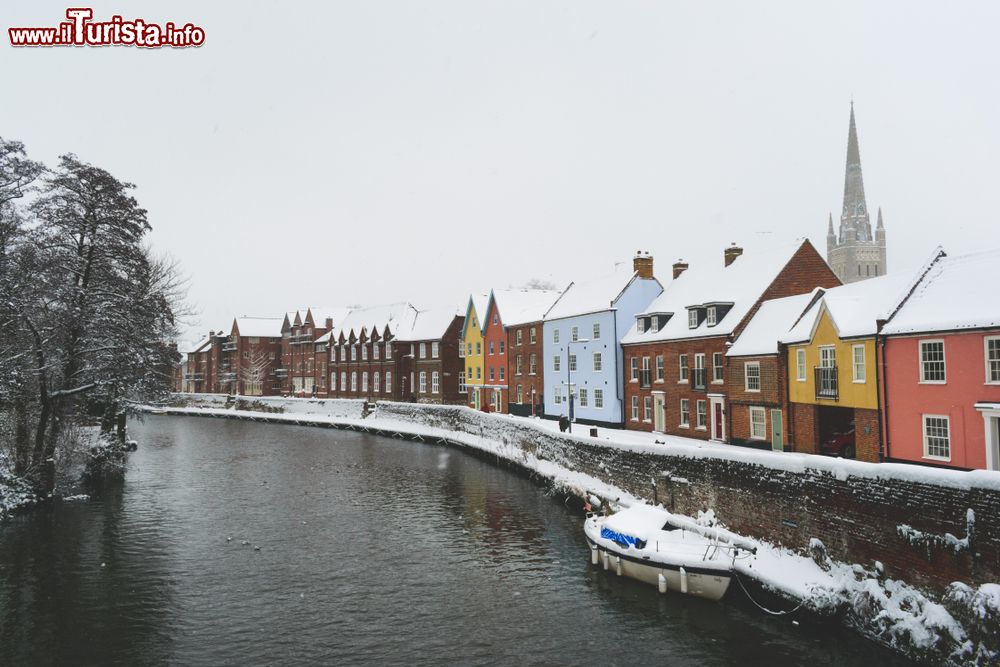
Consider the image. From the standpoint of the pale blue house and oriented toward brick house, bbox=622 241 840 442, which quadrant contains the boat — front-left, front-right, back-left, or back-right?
front-right

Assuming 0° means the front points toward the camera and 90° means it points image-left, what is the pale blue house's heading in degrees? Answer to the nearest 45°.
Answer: approximately 45°

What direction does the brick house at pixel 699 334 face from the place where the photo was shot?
facing the viewer and to the left of the viewer

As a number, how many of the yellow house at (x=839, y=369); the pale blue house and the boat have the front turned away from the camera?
0

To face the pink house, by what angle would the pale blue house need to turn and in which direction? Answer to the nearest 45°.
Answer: approximately 90° to its left

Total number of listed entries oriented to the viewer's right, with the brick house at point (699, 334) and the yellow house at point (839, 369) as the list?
0

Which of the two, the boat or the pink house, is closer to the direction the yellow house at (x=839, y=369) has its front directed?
the boat

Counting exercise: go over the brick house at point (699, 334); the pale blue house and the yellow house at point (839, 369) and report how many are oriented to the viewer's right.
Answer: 0

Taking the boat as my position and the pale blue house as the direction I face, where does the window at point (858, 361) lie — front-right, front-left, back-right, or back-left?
front-right

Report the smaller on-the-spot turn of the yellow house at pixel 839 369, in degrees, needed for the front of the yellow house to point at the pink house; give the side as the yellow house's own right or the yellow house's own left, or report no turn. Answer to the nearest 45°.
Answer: approximately 90° to the yellow house's own left

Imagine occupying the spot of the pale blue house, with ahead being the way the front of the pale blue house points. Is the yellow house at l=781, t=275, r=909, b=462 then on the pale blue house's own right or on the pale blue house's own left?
on the pale blue house's own left

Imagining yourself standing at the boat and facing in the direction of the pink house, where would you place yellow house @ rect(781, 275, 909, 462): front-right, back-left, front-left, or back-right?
front-left

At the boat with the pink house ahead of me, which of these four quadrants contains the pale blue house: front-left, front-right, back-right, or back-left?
front-left

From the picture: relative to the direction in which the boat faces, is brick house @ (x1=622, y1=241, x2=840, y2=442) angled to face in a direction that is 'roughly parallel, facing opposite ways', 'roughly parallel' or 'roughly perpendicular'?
roughly perpendicular

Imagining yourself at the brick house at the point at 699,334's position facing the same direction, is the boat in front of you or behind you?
in front
